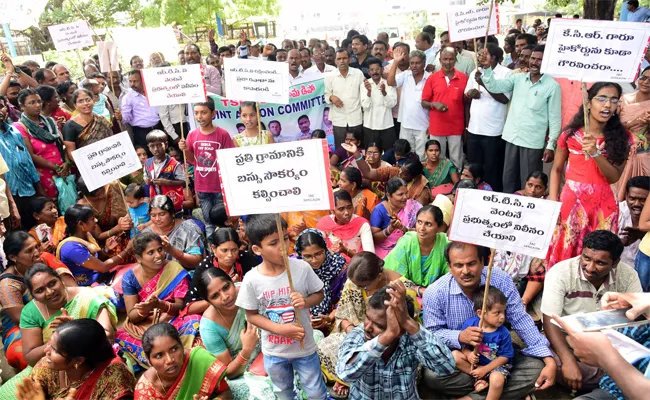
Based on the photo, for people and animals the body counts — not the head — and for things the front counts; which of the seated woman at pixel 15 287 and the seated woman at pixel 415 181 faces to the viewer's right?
the seated woman at pixel 15 287

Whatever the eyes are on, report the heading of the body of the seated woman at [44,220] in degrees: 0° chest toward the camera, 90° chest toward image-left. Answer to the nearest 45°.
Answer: approximately 315°

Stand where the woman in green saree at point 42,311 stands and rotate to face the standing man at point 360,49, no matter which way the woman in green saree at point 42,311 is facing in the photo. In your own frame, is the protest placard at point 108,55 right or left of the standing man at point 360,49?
left

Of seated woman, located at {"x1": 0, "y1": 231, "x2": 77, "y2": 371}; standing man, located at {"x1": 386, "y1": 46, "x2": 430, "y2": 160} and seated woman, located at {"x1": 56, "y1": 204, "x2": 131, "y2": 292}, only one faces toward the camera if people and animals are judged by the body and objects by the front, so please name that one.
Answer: the standing man

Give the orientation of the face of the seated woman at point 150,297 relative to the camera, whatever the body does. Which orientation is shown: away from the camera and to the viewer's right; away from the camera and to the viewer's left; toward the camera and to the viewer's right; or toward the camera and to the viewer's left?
toward the camera and to the viewer's right

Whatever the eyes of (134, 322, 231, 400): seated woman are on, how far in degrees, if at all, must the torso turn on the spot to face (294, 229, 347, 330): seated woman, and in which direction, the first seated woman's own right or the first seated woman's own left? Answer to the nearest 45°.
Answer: approximately 135° to the first seated woman's own left

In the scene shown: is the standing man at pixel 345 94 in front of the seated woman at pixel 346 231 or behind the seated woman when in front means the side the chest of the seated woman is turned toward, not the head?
behind

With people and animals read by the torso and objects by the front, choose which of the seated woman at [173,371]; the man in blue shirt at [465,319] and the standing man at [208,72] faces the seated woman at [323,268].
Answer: the standing man

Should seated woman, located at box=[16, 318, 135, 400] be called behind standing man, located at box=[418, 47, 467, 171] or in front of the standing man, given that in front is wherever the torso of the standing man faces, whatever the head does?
in front

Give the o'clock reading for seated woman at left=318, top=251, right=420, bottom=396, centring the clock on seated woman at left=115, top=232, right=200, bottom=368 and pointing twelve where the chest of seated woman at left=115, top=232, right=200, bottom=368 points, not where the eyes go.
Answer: seated woman at left=318, top=251, right=420, bottom=396 is roughly at 10 o'clock from seated woman at left=115, top=232, right=200, bottom=368.
